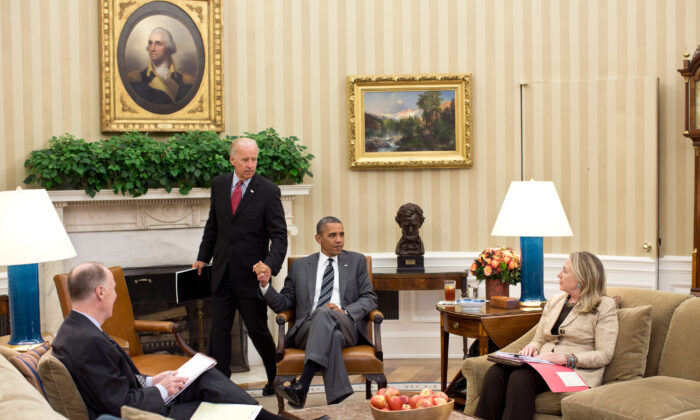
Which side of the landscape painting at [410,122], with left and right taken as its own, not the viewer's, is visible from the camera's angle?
front

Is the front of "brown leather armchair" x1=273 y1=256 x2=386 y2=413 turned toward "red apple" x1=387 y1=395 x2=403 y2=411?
yes

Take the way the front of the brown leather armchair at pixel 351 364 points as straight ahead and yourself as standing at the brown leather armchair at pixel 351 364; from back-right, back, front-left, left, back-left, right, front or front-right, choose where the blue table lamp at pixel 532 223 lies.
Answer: left

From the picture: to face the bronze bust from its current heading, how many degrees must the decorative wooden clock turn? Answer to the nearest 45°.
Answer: approximately 45° to its right

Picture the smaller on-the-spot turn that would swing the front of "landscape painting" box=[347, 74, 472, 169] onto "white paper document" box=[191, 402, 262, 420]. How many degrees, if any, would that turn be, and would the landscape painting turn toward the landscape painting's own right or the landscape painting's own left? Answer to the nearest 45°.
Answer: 0° — it already faces it

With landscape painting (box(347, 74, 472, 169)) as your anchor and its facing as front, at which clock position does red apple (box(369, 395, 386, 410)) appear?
The red apple is roughly at 12 o'clock from the landscape painting.

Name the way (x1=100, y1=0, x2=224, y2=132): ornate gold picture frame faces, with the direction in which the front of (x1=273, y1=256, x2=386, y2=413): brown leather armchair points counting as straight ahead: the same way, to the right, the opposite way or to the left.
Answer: the same way

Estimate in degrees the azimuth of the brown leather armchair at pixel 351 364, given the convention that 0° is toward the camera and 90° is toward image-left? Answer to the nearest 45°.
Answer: approximately 0°

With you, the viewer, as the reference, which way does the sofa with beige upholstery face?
facing the viewer and to the left of the viewer

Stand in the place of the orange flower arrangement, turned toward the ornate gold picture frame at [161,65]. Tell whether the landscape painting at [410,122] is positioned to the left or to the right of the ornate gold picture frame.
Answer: right

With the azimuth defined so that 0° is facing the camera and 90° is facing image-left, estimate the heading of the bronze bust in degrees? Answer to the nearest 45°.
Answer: approximately 0°

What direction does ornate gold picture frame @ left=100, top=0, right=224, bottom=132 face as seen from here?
toward the camera

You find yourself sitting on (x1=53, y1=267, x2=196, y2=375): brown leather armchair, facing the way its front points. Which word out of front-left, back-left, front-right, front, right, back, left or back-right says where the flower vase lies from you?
front-left

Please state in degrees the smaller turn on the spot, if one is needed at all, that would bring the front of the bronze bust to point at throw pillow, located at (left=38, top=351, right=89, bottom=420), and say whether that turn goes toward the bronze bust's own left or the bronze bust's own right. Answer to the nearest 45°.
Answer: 0° — it already faces it

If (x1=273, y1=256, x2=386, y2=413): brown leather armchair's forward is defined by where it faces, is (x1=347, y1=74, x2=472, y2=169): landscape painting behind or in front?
behind

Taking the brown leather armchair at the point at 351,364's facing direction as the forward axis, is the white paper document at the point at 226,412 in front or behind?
in front

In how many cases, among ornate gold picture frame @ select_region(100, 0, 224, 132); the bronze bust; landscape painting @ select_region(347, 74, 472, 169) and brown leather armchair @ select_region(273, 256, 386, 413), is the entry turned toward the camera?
4

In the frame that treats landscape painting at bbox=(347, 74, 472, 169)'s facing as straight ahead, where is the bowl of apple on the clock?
The bowl of apple is roughly at 12 o'clock from the landscape painting.

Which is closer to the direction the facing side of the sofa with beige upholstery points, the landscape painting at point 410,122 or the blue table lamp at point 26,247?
the blue table lamp

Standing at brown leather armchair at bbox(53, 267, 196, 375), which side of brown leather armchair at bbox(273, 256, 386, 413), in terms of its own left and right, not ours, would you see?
right

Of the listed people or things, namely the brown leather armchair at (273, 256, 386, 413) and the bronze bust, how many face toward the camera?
2
